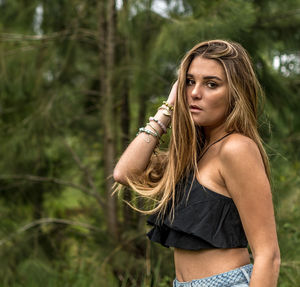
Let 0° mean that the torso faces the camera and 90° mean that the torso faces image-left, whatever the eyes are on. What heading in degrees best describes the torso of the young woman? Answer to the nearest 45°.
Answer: approximately 45°

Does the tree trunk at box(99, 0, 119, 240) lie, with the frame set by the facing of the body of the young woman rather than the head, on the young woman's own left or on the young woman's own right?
on the young woman's own right
